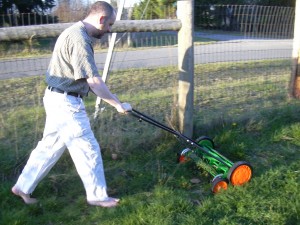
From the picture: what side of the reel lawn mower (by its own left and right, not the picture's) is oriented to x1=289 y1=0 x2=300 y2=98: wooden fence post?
front

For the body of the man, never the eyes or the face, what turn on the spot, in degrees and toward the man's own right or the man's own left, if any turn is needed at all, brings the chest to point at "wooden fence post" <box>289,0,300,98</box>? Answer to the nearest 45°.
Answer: approximately 45° to the man's own left

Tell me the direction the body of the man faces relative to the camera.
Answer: to the viewer's right

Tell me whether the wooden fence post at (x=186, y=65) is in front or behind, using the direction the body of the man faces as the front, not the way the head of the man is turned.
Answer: in front

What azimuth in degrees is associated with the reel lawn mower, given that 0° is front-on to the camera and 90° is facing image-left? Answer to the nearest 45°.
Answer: approximately 225°

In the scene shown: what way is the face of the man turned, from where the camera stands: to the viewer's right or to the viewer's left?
to the viewer's right
